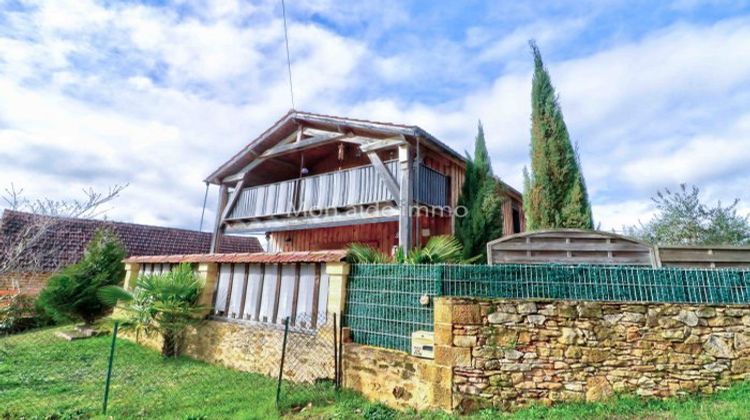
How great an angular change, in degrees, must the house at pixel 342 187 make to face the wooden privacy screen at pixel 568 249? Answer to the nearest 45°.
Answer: approximately 90° to its left

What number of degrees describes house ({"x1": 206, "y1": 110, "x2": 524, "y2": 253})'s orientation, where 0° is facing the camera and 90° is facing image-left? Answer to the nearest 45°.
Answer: approximately 45°

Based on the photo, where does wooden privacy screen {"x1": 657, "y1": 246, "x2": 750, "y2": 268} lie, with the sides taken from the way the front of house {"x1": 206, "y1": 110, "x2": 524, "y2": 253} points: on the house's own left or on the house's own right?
on the house's own left

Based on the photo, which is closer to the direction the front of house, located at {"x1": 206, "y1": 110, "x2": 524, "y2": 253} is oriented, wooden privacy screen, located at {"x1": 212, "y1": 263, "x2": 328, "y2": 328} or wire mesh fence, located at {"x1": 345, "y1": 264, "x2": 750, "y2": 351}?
the wooden privacy screen

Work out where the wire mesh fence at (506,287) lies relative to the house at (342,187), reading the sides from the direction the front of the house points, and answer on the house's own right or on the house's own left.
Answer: on the house's own left

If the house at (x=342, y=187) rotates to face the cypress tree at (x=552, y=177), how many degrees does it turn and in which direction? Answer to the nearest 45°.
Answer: approximately 90° to its left

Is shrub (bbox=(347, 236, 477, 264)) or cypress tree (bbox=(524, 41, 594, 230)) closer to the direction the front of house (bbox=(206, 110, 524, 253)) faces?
the shrub

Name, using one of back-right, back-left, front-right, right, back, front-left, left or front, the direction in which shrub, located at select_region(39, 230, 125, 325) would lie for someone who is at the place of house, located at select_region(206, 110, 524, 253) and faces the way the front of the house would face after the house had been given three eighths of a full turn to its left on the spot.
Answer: back

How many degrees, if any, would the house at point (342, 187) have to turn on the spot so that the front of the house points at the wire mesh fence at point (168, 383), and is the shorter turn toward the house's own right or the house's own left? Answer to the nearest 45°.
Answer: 0° — it already faces it
